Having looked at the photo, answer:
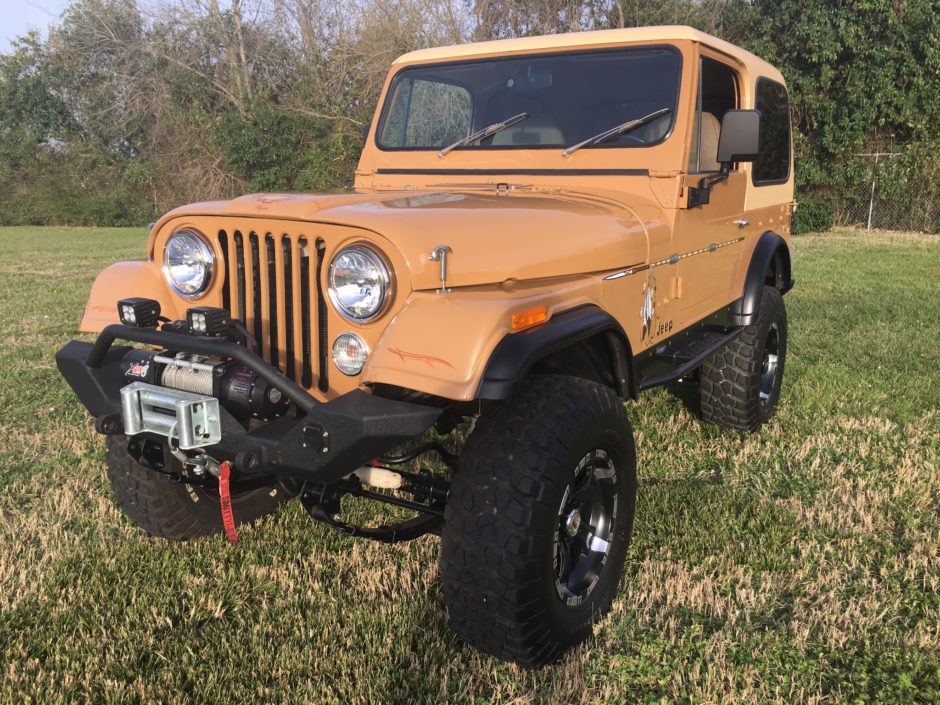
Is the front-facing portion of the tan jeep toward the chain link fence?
no

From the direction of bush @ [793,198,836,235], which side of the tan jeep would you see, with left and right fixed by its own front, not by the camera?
back

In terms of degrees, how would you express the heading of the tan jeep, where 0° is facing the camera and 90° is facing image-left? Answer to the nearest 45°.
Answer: approximately 45°
